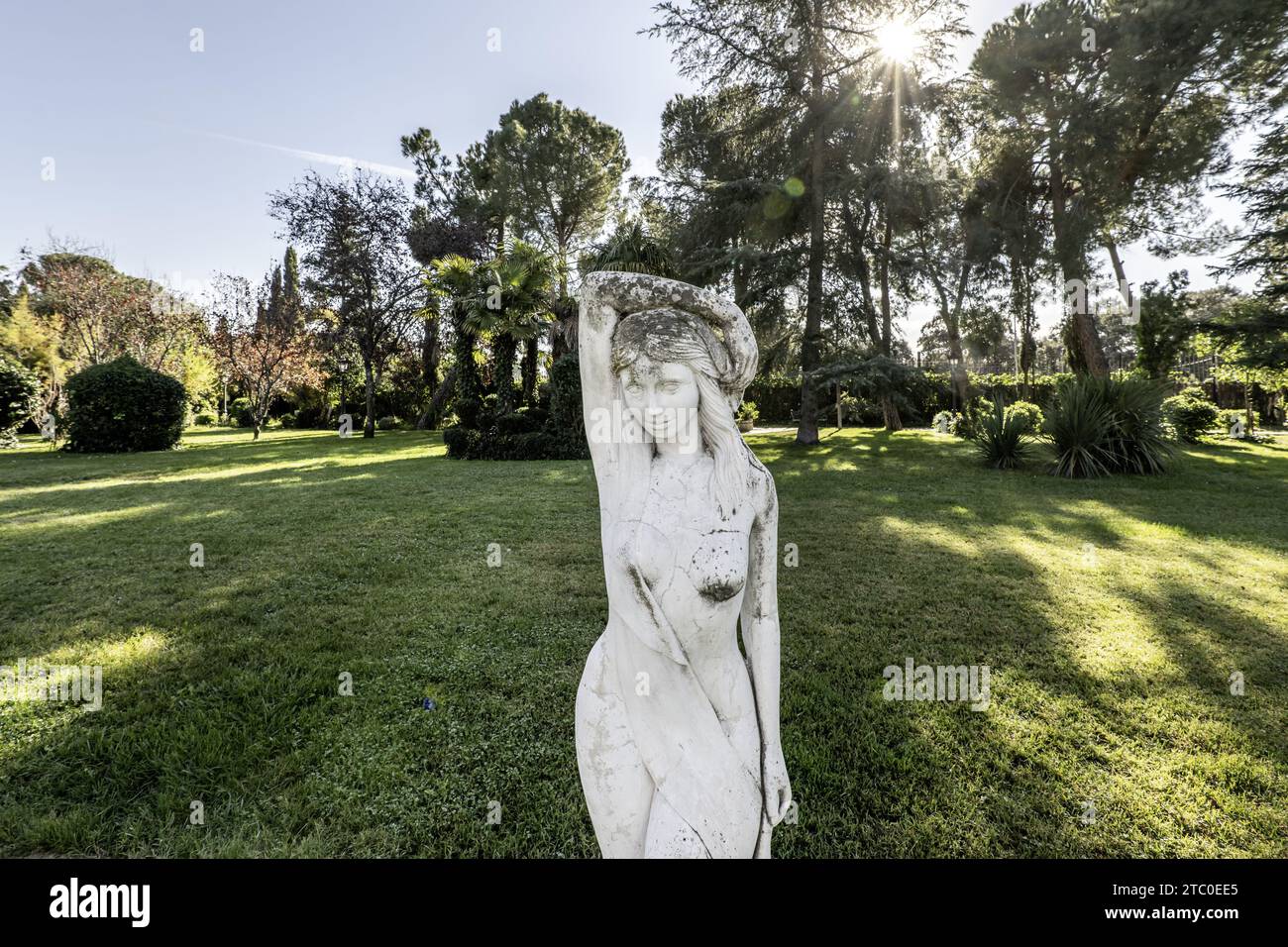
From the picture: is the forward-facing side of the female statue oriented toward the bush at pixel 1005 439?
no

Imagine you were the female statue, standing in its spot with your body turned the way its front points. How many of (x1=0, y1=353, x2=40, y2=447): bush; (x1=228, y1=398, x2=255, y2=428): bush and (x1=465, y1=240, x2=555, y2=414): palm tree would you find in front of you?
0

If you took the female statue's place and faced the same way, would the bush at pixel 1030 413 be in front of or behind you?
behind

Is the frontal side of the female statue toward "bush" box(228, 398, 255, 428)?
no

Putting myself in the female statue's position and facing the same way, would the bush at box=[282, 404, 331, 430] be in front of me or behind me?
behind

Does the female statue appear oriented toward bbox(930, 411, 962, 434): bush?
no

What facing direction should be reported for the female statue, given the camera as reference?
facing the viewer
